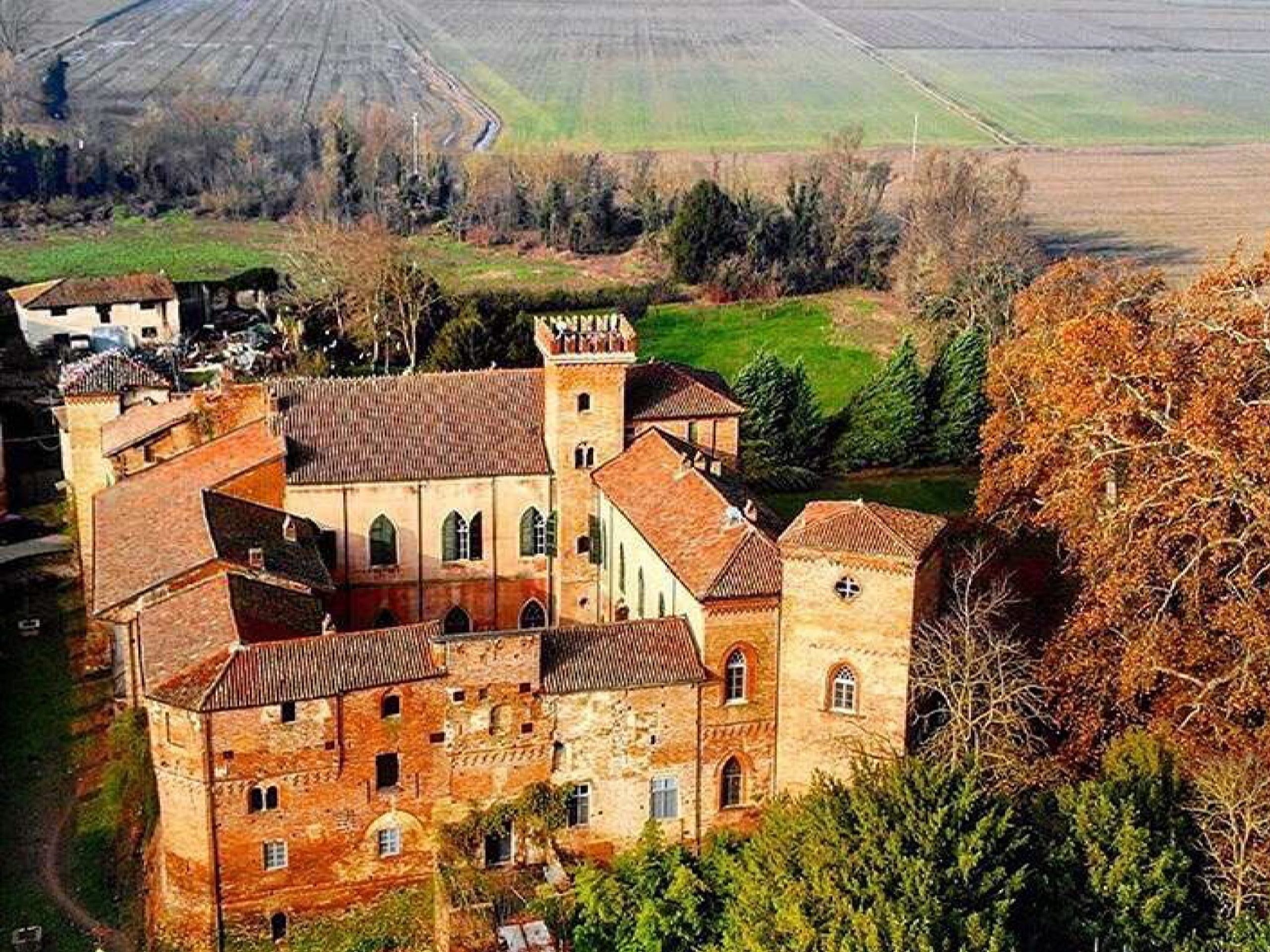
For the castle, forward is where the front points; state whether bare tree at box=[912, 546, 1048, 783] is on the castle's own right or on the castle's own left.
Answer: on the castle's own left

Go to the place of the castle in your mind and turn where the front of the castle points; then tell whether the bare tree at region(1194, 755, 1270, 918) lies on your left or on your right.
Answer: on your left

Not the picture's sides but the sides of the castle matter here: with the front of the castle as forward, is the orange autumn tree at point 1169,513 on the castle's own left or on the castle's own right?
on the castle's own left

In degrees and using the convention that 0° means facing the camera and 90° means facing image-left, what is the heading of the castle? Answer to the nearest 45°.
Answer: approximately 0°
